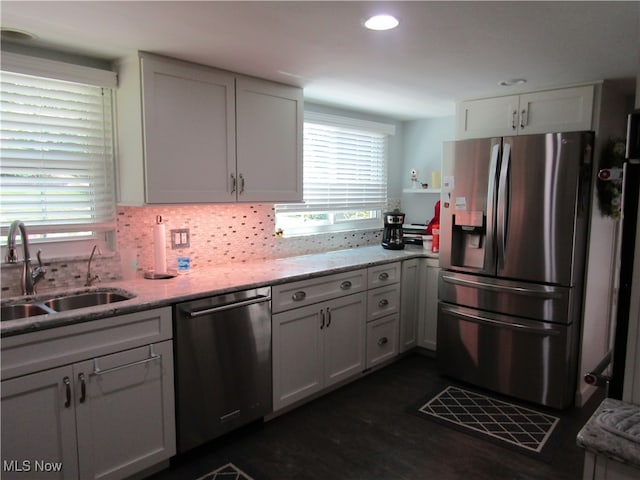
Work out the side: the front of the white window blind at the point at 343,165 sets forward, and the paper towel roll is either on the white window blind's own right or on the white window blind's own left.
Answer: on the white window blind's own right

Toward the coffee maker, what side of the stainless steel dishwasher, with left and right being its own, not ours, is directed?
left

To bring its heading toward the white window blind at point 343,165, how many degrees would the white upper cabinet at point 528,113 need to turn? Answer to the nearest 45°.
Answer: approximately 45° to its right

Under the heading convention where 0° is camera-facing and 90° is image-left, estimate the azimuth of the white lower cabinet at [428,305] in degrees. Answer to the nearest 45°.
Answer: approximately 45°

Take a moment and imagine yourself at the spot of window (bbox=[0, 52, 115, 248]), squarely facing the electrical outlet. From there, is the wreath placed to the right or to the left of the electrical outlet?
right

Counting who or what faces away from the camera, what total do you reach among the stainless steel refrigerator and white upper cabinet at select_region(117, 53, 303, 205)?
0

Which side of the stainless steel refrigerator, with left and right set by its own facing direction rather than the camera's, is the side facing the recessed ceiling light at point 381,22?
front

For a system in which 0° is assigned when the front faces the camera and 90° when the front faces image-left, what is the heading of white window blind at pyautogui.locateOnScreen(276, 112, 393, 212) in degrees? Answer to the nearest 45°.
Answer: approximately 315°
